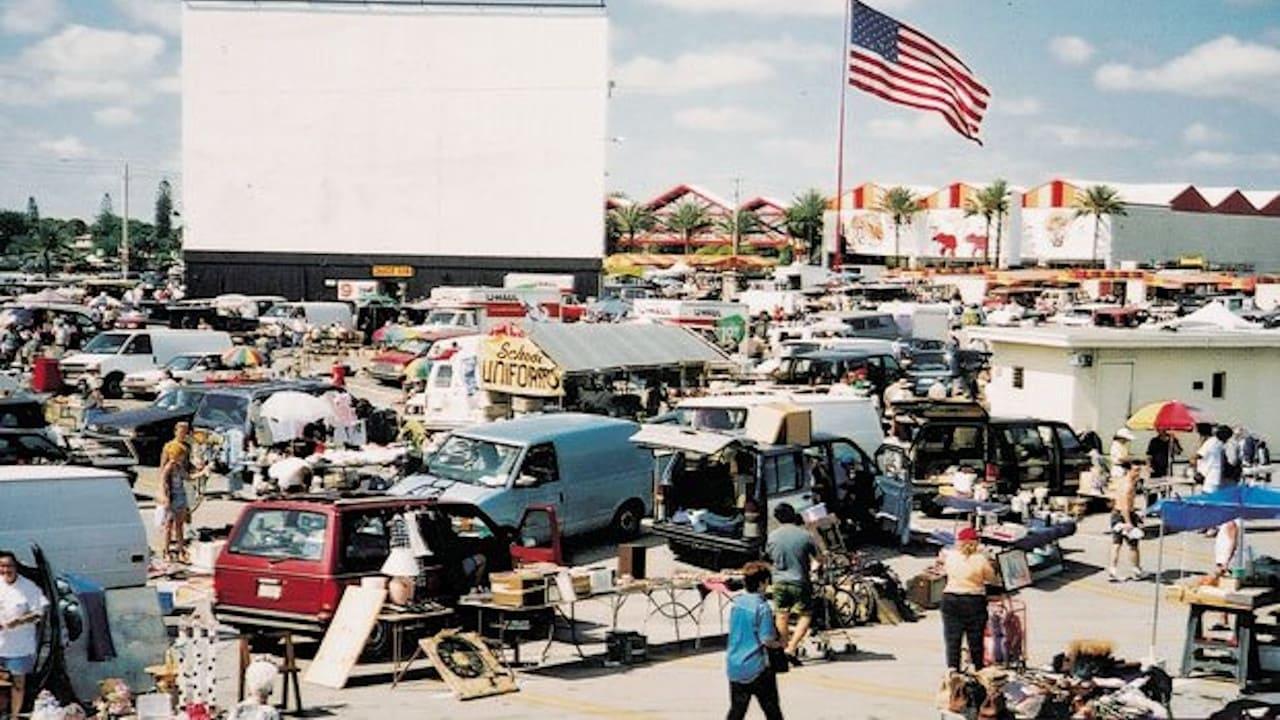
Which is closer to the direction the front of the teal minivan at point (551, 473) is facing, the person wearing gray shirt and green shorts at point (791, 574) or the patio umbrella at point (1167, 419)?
the person wearing gray shirt and green shorts

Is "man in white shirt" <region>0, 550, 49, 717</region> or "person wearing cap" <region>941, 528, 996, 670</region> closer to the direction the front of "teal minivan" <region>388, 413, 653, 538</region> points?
the man in white shirt

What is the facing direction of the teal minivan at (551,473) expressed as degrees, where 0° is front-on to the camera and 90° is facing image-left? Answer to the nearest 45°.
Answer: approximately 45°

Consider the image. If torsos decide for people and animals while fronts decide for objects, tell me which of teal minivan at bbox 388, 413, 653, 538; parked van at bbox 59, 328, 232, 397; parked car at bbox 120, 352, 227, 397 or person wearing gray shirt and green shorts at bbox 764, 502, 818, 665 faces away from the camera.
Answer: the person wearing gray shirt and green shorts

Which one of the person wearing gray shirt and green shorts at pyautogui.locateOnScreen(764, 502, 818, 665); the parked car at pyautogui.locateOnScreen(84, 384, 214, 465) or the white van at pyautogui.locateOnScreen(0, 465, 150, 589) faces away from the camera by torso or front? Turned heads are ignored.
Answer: the person wearing gray shirt and green shorts

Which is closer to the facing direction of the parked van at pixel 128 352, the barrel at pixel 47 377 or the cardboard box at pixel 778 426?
the barrel

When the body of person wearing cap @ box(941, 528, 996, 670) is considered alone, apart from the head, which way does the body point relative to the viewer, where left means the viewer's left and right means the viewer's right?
facing away from the viewer

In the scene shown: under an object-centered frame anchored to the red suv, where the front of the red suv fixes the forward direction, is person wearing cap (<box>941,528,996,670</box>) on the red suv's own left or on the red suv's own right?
on the red suv's own right

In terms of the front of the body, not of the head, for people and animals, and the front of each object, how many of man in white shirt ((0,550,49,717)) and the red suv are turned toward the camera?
1

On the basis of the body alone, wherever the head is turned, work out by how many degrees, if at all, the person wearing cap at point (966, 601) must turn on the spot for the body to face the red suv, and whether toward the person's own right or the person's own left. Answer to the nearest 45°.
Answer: approximately 90° to the person's own left

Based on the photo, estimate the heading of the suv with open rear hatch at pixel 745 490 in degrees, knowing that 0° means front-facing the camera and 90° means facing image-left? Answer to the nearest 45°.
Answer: approximately 225°

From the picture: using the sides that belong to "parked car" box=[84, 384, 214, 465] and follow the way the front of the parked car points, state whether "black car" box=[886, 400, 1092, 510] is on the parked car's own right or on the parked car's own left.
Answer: on the parked car's own left

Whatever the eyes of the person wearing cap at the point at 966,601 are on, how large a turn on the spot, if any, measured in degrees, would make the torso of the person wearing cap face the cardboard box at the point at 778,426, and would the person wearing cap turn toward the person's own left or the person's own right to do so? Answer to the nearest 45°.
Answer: approximately 45° to the person's own left
